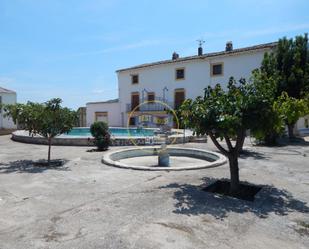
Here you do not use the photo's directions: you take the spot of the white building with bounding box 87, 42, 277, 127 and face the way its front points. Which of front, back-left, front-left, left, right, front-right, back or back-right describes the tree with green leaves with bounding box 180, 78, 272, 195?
front-left

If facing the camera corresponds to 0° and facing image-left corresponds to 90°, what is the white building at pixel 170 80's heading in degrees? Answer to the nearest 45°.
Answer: approximately 45°

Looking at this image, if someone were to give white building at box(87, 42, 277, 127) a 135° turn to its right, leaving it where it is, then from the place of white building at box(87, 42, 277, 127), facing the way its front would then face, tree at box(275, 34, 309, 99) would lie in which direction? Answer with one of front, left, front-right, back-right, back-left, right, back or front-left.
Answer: back-right
